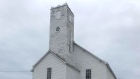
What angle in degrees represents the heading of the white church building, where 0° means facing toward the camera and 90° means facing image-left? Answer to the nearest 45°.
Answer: approximately 45°
